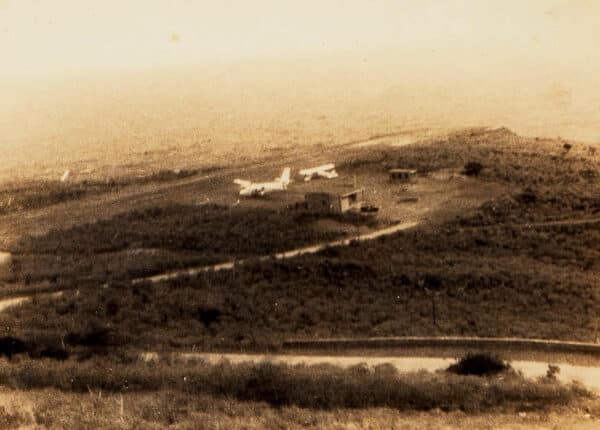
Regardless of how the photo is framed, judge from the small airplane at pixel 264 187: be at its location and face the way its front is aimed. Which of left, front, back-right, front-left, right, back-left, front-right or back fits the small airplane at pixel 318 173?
back-right

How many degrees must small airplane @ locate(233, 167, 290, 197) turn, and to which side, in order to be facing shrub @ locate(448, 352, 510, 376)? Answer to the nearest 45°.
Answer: approximately 90° to its left

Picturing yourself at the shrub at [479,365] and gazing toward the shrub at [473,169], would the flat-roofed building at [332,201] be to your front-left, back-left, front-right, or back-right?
front-left

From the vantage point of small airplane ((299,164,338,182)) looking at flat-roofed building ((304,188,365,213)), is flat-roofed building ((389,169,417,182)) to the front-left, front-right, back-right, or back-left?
front-left

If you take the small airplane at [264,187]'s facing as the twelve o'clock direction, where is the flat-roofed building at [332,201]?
The flat-roofed building is roughly at 8 o'clock from the small airplane.

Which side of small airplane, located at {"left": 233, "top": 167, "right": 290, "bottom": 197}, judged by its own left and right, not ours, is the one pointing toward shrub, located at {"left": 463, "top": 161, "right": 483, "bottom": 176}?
back

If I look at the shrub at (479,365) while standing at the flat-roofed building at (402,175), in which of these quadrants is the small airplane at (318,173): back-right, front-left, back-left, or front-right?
back-right

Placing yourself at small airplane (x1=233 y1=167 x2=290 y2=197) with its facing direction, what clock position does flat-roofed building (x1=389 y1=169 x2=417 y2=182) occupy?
The flat-roofed building is roughly at 6 o'clock from the small airplane.

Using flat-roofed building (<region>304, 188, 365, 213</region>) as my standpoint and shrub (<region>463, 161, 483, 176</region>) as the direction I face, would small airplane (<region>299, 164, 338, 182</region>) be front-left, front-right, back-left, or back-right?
front-left

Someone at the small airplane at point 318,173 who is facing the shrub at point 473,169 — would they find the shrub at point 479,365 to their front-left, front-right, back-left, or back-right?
front-right

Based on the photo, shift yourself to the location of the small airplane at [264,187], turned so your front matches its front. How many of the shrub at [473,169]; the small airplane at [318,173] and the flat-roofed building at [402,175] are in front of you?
0

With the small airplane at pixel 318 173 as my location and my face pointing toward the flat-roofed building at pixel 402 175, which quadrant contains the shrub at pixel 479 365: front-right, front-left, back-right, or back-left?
front-right

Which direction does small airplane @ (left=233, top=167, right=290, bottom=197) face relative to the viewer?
to the viewer's left

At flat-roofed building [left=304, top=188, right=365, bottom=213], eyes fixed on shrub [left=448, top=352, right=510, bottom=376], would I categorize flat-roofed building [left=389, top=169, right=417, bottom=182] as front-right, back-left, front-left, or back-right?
back-left

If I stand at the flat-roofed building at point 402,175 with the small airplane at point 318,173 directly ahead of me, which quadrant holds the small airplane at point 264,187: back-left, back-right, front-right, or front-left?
front-left
